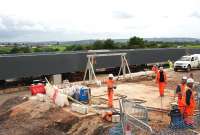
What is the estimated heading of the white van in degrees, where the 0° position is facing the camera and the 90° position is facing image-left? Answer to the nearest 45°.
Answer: approximately 45°

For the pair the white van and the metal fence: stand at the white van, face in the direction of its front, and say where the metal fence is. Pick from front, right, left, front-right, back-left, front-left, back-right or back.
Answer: front-left

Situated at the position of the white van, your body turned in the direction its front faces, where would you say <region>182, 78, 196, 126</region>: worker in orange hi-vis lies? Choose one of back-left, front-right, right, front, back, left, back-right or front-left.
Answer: front-left

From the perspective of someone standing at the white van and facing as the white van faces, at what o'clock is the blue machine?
The blue machine is roughly at 11 o'clock from the white van.
